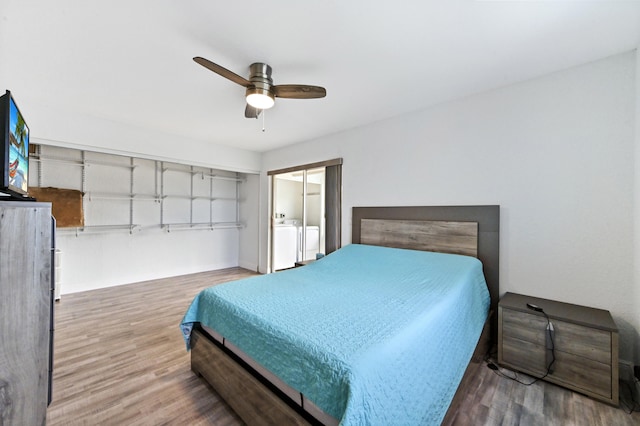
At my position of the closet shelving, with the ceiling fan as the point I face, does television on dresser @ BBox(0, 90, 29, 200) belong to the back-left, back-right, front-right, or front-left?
front-right

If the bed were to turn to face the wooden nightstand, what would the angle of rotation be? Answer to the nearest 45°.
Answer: approximately 135° to its left

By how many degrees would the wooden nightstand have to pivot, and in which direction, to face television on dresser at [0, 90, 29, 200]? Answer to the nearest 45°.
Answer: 0° — it already faces it

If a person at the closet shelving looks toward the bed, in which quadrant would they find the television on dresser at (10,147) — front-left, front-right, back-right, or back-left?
front-right

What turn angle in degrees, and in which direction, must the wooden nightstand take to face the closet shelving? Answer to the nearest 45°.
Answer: approximately 45° to its right

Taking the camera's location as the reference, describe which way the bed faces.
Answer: facing the viewer and to the left of the viewer

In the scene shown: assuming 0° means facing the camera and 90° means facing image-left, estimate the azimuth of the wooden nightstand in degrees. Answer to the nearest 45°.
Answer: approximately 45°

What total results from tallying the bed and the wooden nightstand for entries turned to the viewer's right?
0

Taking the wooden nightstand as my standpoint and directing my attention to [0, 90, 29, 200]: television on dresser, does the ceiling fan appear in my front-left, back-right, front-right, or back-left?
front-right

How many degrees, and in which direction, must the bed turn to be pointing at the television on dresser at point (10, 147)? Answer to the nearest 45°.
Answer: approximately 45° to its right

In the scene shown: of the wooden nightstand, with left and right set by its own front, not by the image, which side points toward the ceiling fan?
front
